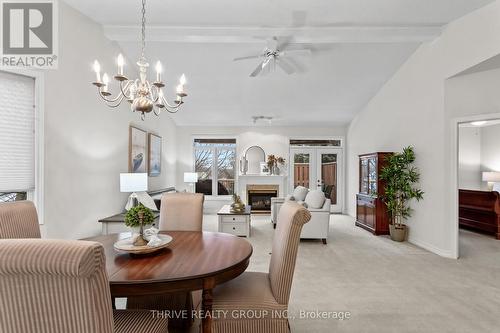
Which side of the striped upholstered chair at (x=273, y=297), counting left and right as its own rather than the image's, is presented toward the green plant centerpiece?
front

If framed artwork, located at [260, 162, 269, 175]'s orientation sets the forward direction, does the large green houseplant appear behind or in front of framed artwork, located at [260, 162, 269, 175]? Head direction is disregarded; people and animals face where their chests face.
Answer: in front

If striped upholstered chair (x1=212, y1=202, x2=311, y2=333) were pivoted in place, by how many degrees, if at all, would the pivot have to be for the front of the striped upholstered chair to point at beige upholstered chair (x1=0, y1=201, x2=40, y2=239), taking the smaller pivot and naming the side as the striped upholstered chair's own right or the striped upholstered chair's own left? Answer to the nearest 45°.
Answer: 0° — it already faces it

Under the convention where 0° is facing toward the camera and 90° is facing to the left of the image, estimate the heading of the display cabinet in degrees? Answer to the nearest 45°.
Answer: approximately 45°

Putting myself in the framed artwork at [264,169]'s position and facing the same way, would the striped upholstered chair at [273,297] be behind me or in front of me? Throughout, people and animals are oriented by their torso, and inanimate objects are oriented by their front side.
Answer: in front

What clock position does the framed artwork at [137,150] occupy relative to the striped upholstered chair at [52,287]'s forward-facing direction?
The framed artwork is roughly at 11 o'clock from the striped upholstered chair.

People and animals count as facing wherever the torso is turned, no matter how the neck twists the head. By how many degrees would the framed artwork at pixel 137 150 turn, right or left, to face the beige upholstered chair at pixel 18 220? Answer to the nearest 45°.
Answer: approximately 45° to its right

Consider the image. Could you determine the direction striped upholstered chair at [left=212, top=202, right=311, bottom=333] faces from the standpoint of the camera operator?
facing to the left of the viewer

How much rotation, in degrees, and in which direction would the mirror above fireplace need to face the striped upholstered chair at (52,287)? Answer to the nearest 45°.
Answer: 0° — it already faces it

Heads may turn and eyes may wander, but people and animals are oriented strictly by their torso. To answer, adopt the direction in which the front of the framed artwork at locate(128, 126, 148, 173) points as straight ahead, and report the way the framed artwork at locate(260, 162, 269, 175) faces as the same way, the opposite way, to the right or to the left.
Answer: to the right

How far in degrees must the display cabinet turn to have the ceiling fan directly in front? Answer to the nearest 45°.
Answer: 0° — it already faces it

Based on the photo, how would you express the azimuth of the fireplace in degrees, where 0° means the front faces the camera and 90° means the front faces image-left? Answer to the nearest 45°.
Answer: approximately 0°

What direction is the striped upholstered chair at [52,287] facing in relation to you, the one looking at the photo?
facing away from the viewer and to the right of the viewer
